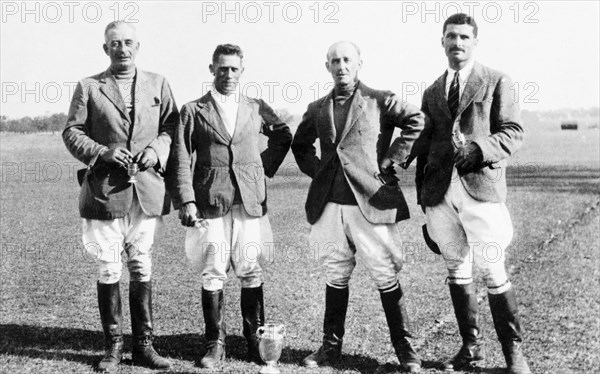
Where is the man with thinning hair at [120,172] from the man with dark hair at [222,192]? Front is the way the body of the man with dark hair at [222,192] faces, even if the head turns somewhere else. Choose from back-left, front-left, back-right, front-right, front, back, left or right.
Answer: right

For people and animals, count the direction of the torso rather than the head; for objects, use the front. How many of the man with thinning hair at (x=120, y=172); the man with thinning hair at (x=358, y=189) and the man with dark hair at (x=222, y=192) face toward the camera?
3

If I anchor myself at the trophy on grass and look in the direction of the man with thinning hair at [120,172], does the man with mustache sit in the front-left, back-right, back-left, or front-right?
back-right

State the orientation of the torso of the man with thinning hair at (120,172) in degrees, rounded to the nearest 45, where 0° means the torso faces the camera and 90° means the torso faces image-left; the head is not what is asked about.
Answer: approximately 0°

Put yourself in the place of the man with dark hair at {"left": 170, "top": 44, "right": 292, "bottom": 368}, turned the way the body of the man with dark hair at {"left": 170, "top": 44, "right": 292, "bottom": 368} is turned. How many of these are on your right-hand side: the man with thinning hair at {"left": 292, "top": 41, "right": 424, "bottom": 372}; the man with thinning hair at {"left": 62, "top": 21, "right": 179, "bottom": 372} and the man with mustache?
1

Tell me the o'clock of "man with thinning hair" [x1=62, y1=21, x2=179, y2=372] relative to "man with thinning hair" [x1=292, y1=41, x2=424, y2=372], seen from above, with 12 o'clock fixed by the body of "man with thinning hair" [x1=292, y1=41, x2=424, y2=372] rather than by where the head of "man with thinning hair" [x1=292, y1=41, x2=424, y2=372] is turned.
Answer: "man with thinning hair" [x1=62, y1=21, x2=179, y2=372] is roughly at 3 o'clock from "man with thinning hair" [x1=292, y1=41, x2=424, y2=372].

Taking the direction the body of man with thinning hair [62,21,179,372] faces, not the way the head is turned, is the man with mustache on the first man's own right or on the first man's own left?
on the first man's own left

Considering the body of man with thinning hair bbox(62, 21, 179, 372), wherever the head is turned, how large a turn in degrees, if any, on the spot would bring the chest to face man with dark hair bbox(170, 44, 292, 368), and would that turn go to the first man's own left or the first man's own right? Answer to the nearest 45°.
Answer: approximately 90° to the first man's own left

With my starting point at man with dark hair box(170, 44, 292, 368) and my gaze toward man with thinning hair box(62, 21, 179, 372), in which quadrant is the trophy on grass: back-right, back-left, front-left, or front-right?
back-left
